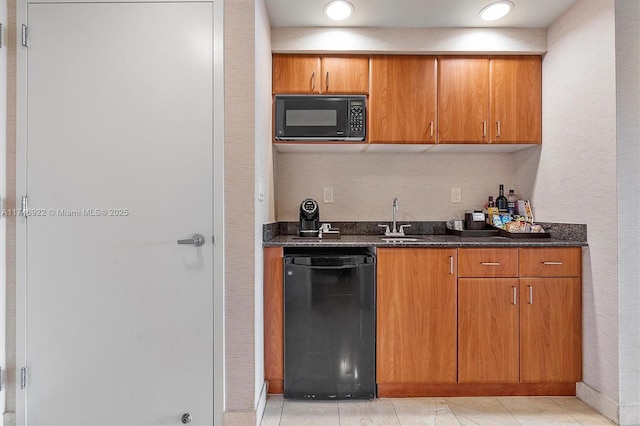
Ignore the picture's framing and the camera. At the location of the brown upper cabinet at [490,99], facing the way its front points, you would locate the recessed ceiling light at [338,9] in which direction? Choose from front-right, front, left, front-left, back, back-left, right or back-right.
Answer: front-right

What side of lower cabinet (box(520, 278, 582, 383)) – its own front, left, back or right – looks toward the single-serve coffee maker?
right

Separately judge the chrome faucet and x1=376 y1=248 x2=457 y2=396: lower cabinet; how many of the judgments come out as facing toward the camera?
2

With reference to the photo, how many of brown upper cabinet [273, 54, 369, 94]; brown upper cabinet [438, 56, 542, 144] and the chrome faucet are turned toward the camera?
3

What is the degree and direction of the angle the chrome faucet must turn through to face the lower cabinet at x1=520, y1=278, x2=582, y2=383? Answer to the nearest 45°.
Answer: approximately 45° to its left

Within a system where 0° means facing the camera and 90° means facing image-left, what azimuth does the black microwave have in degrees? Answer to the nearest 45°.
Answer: approximately 0°

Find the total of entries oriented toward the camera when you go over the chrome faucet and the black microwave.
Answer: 2

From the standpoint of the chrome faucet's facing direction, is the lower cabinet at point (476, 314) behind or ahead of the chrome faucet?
ahead

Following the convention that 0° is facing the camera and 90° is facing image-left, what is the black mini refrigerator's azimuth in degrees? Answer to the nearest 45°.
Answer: approximately 0°

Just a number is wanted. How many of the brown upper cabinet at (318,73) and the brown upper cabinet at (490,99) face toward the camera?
2
